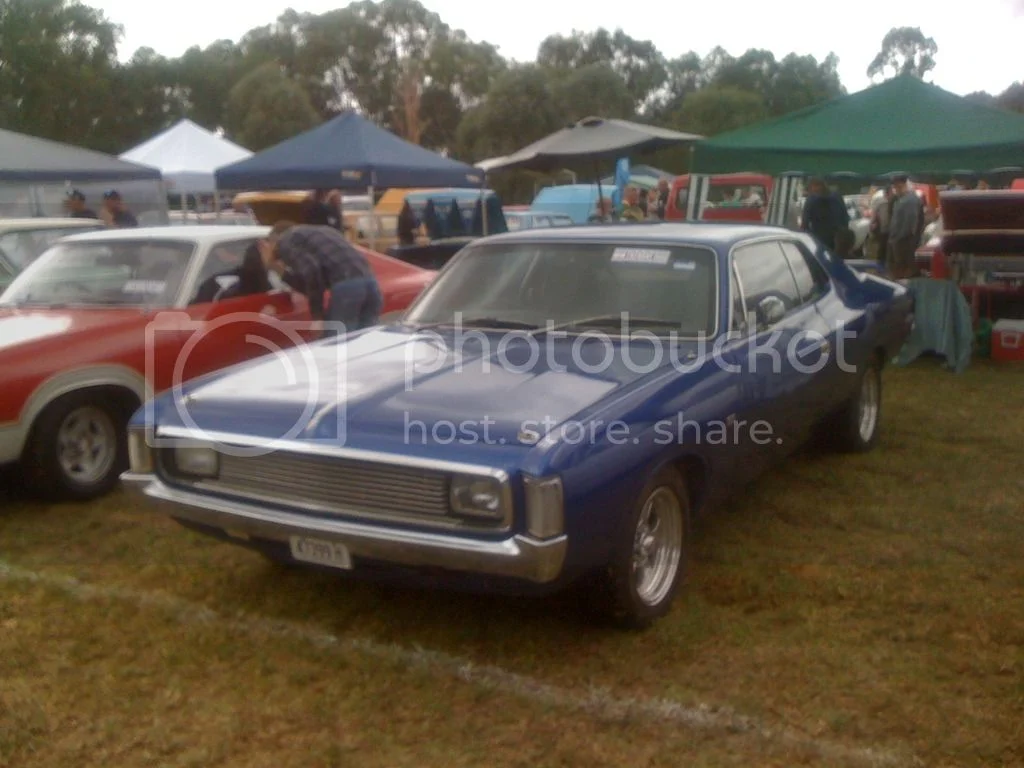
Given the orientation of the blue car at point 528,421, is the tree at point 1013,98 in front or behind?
behind

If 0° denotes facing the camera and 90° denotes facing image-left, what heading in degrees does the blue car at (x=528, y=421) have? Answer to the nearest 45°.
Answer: approximately 45°

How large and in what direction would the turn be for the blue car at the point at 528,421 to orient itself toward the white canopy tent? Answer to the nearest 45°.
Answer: approximately 135° to its right

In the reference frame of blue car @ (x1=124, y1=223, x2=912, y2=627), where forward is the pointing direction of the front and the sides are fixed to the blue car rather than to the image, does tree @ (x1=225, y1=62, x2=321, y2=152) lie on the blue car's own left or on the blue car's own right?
on the blue car's own right

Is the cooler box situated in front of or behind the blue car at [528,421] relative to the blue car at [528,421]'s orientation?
behind

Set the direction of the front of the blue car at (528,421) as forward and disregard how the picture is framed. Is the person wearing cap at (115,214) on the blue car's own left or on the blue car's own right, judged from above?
on the blue car's own right

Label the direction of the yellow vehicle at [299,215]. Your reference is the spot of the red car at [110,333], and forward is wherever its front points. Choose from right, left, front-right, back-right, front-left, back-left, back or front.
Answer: back-right

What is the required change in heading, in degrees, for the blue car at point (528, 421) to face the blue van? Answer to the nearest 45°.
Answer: approximately 135° to its right

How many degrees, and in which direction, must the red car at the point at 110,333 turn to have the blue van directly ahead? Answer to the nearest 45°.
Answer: approximately 180°

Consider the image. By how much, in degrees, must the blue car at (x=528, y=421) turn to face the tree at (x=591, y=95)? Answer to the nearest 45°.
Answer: approximately 135° to its right
